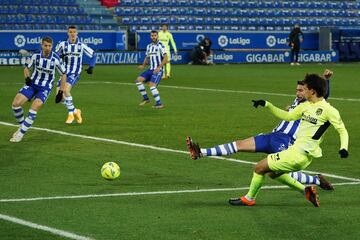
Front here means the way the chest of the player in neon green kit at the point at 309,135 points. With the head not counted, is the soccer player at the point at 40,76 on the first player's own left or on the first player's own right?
on the first player's own right

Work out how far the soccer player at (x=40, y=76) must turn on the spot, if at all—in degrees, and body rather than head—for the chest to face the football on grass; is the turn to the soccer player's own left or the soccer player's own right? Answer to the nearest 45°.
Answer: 0° — they already face it

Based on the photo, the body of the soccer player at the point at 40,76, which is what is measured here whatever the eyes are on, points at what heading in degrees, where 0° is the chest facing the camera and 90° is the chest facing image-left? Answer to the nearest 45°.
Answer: approximately 0°

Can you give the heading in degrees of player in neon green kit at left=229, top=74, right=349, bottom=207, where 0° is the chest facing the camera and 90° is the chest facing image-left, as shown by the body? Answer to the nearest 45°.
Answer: approximately 45°

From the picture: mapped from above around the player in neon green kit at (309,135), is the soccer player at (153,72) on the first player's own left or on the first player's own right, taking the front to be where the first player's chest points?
on the first player's own right

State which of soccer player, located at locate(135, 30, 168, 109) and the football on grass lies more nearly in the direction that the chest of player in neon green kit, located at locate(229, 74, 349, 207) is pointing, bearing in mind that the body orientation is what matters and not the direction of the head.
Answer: the football on grass

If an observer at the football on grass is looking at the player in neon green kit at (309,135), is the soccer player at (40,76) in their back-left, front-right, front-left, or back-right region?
back-left
